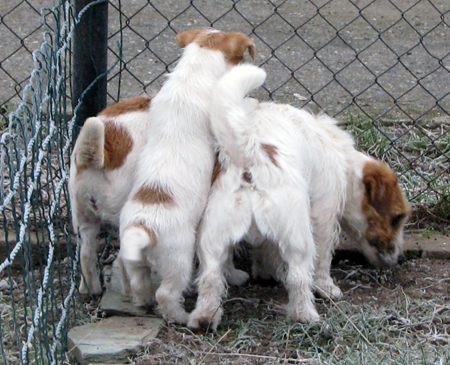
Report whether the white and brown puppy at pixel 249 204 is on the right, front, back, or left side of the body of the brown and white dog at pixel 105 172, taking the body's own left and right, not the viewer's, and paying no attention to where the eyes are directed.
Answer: right

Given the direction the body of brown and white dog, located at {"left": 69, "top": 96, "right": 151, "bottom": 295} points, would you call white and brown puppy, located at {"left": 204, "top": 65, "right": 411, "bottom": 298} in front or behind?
in front

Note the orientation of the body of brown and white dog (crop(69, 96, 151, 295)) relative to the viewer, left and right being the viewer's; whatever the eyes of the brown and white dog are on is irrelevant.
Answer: facing away from the viewer and to the right of the viewer
